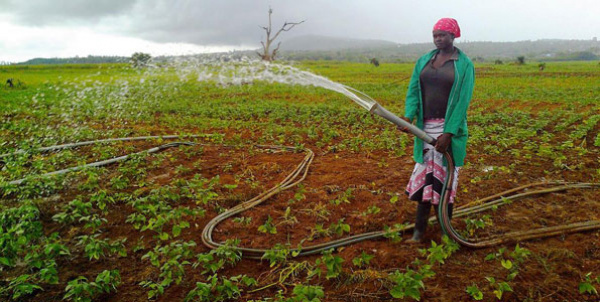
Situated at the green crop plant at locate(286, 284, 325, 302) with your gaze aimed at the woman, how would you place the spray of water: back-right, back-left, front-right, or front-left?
front-left

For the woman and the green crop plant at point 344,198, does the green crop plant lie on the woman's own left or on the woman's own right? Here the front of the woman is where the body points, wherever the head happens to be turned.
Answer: on the woman's own right

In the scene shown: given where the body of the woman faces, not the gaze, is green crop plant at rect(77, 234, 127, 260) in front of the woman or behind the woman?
in front

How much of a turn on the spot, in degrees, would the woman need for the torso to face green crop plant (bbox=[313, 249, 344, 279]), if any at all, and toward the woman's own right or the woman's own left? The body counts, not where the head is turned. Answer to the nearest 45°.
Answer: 0° — they already face it

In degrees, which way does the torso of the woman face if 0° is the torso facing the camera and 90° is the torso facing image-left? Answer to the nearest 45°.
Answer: approximately 45°

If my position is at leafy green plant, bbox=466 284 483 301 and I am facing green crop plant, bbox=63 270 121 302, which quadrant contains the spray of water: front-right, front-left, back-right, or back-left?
front-right

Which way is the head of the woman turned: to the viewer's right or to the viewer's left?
to the viewer's left

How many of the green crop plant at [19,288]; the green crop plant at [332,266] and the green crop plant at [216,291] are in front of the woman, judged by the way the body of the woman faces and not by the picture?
3

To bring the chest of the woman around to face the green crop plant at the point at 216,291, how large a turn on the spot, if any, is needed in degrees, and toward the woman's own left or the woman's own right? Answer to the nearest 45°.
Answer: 0° — they already face it

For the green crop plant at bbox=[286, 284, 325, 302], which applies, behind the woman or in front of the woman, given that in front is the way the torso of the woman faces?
in front
